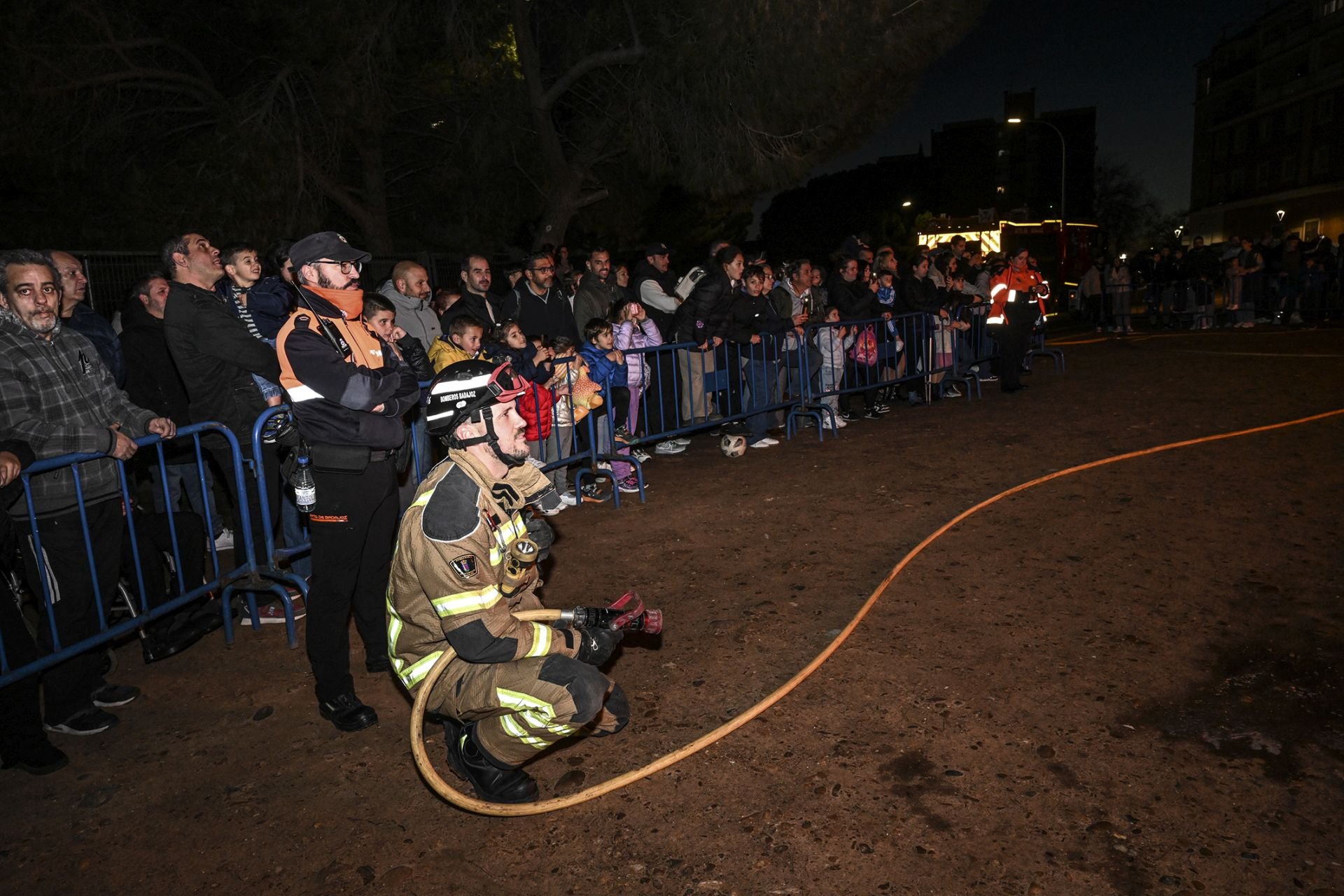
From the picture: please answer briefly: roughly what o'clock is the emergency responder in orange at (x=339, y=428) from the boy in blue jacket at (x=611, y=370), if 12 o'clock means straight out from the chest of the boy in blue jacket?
The emergency responder in orange is roughly at 2 o'clock from the boy in blue jacket.

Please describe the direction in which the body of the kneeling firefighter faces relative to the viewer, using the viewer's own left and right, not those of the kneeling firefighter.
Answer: facing to the right of the viewer

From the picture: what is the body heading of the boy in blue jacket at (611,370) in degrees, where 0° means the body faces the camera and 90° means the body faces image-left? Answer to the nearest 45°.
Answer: approximately 315°

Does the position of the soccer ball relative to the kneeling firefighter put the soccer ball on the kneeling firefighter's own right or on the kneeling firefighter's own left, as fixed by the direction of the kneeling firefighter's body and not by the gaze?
on the kneeling firefighter's own left

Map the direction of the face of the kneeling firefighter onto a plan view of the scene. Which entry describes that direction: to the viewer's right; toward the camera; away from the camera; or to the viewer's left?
to the viewer's right

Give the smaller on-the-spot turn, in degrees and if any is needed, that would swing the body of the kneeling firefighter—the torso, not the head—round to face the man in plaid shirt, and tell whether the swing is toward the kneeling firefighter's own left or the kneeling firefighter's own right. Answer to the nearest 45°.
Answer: approximately 135° to the kneeling firefighter's own left

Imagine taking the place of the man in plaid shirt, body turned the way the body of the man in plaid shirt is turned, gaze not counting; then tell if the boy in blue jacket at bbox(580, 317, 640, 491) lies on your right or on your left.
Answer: on your left

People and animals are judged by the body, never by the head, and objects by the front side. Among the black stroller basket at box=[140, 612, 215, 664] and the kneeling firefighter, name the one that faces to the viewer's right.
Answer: the kneeling firefighter

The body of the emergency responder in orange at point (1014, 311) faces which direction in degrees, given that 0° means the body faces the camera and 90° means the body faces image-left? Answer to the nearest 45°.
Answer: approximately 315°

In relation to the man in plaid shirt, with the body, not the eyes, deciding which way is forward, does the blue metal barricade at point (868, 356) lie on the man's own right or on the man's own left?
on the man's own left

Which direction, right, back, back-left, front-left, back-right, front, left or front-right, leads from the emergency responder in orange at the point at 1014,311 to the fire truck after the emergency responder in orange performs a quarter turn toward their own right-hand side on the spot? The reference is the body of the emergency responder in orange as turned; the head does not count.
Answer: back-right
